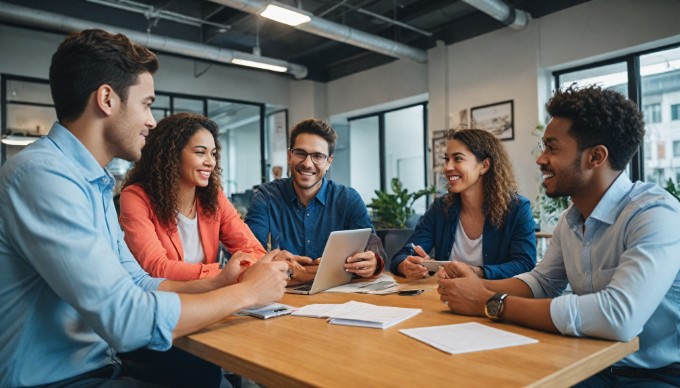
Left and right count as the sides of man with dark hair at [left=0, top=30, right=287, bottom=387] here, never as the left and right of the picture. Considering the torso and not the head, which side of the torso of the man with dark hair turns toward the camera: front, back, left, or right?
right

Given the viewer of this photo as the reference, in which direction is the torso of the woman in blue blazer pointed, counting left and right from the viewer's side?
facing the viewer and to the left of the viewer

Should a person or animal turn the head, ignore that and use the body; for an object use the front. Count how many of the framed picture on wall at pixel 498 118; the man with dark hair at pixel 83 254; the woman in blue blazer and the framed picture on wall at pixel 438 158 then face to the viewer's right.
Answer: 1

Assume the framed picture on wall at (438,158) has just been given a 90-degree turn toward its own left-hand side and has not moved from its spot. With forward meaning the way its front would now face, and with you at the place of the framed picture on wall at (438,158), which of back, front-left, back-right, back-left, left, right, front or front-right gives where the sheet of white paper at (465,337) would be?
front-right

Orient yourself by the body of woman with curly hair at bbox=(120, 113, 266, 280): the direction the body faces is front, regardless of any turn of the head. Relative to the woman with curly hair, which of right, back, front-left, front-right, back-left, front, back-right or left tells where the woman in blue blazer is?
front-left

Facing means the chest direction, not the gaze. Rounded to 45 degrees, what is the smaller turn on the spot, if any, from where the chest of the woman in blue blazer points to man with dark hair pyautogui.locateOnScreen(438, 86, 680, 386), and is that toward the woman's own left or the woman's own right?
approximately 45° to the woman's own left

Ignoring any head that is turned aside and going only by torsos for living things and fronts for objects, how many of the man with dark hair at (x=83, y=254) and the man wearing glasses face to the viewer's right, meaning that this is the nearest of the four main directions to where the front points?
1

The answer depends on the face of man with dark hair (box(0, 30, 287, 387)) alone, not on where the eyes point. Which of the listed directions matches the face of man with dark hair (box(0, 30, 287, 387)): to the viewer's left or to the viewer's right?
to the viewer's right

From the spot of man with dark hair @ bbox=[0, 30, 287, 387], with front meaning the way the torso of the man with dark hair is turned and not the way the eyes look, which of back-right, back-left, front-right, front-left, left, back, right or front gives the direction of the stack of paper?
front

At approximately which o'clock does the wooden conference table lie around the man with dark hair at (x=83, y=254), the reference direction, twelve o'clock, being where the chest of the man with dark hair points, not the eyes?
The wooden conference table is roughly at 1 o'clock from the man with dark hair.

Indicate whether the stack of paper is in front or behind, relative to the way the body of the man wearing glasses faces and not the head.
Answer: in front
